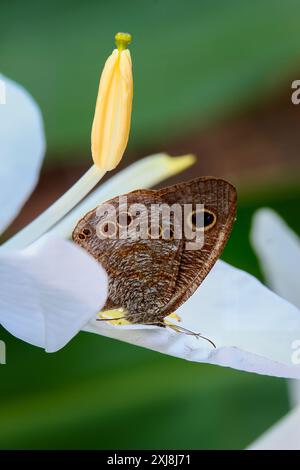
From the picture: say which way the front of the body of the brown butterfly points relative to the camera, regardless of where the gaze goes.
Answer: to the viewer's right
